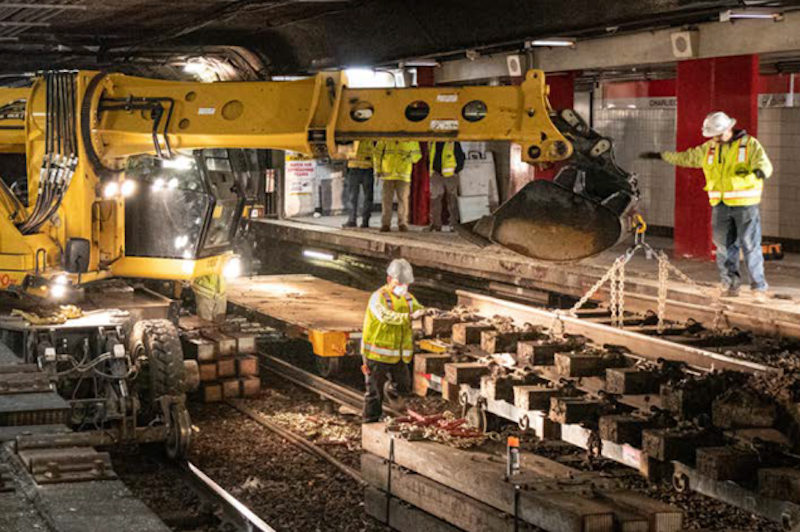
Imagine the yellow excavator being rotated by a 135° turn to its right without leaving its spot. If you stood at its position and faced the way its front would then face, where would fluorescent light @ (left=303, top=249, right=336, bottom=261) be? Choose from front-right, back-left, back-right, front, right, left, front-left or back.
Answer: back-right

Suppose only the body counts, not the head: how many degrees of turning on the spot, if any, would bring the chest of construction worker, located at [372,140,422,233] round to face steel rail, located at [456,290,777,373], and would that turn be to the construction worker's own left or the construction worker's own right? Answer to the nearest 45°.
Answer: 0° — they already face it

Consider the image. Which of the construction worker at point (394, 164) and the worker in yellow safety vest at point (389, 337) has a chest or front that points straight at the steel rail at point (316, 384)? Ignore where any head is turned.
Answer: the construction worker

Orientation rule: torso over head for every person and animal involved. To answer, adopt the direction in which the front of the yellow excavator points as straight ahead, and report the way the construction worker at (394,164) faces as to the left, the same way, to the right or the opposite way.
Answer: to the right

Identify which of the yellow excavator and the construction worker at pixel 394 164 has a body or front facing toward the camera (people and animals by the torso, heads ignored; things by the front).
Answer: the construction worker

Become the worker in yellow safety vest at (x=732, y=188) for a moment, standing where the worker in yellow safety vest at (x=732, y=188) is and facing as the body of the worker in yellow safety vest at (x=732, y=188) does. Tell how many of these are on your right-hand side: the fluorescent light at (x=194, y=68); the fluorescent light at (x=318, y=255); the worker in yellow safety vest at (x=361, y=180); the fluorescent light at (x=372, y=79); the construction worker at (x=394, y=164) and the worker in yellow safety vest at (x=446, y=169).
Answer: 6

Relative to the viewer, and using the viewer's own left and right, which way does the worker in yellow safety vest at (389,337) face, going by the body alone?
facing the viewer and to the right of the viewer

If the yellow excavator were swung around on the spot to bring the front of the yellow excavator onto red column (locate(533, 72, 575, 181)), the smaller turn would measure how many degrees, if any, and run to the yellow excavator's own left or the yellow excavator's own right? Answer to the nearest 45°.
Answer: approximately 45° to the yellow excavator's own left

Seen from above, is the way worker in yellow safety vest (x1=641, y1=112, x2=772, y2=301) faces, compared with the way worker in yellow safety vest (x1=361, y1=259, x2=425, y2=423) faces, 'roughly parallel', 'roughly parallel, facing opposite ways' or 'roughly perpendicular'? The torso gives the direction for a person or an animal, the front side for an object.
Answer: roughly perpendicular

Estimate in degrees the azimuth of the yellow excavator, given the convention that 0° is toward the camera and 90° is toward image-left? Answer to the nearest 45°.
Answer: approximately 270°

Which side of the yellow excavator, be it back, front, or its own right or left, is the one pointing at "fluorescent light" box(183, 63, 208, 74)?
left

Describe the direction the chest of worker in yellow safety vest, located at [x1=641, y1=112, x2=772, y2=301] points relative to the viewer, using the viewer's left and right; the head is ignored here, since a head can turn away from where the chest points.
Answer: facing the viewer and to the left of the viewer

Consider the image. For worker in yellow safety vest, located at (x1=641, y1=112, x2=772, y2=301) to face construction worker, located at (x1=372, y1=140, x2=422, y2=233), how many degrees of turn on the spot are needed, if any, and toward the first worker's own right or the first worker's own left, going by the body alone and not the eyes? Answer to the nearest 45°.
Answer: approximately 90° to the first worker's own right

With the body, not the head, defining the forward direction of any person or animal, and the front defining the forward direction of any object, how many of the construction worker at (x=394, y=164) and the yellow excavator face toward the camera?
1
